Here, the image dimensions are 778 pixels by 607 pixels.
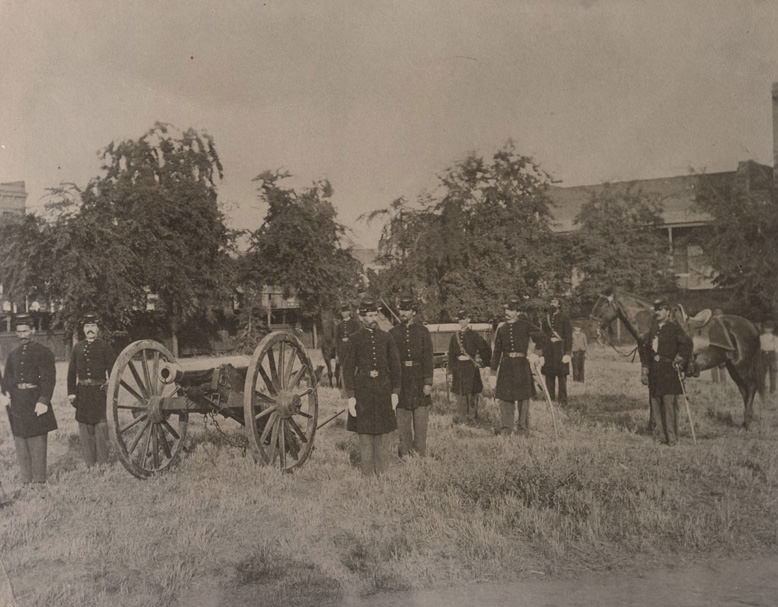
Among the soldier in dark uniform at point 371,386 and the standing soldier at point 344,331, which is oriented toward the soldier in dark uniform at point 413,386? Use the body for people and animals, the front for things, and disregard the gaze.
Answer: the standing soldier

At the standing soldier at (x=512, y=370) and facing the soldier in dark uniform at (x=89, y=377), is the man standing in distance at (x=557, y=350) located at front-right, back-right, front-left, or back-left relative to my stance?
back-right

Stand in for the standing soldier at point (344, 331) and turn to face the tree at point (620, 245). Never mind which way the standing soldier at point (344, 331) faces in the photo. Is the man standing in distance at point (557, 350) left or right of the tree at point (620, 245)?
right

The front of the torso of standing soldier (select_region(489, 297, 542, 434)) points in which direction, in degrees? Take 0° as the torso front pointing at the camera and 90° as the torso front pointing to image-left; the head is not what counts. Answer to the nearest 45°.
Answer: approximately 0°

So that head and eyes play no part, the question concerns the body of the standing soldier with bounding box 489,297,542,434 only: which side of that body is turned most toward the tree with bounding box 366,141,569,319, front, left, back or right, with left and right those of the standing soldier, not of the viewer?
back

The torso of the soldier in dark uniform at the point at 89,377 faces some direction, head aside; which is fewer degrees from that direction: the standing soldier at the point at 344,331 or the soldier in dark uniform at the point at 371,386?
the soldier in dark uniform

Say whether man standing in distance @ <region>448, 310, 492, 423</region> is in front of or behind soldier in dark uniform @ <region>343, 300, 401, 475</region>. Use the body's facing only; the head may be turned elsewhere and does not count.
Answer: behind
